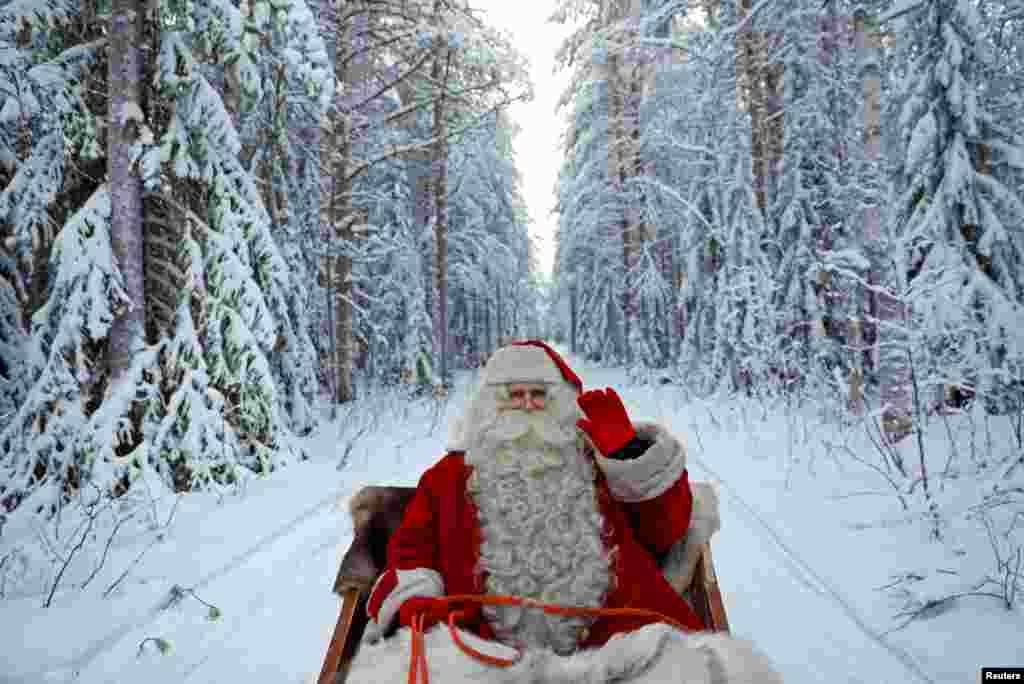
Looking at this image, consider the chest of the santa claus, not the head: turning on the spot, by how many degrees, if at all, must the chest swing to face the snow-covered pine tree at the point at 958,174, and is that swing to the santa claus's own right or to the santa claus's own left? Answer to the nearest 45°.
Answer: approximately 135° to the santa claus's own left

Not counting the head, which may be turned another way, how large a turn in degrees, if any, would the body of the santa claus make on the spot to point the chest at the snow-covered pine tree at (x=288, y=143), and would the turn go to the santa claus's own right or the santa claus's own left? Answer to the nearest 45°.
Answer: approximately 135° to the santa claus's own right

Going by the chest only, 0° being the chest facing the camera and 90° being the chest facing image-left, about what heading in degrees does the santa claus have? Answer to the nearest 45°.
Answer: approximately 0°
